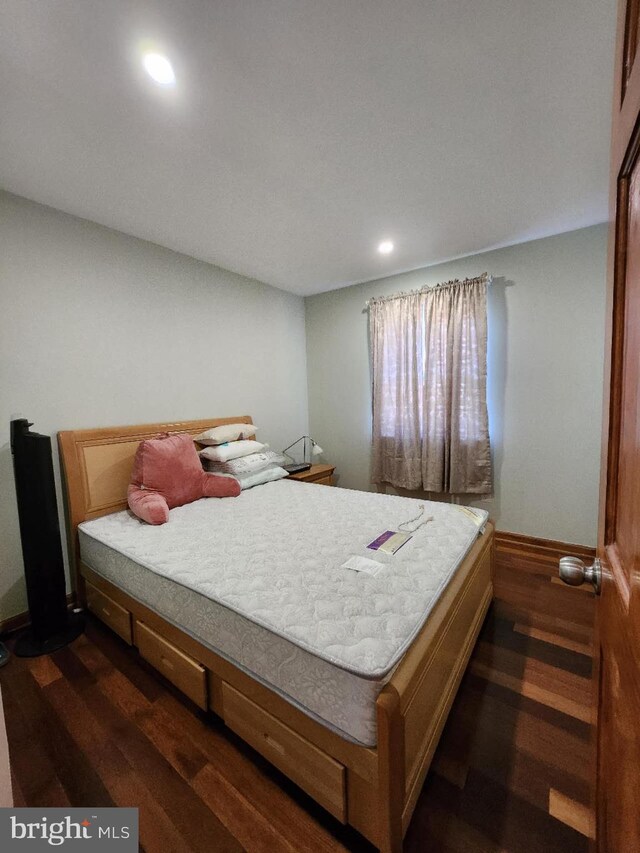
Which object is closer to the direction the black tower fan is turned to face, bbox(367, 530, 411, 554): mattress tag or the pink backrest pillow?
the mattress tag

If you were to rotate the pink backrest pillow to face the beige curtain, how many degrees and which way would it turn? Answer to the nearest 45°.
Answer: approximately 45° to its left

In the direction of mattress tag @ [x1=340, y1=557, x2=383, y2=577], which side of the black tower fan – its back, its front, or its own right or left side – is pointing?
front

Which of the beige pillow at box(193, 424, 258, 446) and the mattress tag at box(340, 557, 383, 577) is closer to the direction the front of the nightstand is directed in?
the mattress tag

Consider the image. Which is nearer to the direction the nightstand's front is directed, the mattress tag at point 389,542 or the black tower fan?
the mattress tag

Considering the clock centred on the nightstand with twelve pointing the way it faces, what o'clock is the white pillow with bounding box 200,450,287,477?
The white pillow is roughly at 3 o'clock from the nightstand.

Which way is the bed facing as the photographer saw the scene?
facing the viewer and to the right of the viewer

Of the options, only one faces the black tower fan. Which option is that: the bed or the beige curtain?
the beige curtain

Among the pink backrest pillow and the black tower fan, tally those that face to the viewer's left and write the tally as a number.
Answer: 0

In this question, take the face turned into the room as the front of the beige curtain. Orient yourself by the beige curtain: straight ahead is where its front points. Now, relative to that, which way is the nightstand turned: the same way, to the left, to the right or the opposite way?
to the left

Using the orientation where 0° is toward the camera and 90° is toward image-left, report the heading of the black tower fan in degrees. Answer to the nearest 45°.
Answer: approximately 315°

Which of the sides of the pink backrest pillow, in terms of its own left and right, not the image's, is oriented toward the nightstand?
left

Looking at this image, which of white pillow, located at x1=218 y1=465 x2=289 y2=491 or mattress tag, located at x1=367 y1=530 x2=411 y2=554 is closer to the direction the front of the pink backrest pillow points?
the mattress tag

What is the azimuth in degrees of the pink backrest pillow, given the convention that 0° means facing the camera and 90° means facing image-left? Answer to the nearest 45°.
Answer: approximately 315°
